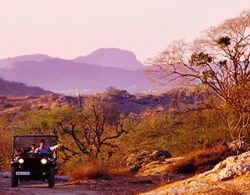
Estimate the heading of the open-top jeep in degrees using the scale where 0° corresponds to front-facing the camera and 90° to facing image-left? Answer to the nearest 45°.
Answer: approximately 0°
